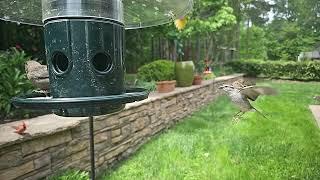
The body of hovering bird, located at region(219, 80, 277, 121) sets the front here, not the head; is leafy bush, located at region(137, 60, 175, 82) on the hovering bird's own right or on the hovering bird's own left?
on the hovering bird's own right

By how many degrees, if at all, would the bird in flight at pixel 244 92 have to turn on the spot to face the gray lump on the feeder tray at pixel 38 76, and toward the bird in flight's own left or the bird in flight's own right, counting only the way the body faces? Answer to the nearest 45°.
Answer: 0° — it already faces it

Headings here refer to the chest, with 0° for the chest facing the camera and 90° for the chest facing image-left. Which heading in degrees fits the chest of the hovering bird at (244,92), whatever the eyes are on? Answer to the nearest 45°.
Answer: approximately 90°

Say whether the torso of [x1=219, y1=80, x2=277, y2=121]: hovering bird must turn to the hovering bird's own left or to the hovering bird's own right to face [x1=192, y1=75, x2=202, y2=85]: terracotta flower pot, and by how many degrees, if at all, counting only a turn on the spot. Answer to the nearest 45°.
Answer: approximately 90° to the hovering bird's own right

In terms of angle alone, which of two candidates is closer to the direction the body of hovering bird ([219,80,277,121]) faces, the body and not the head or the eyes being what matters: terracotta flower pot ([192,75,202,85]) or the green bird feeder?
the green bird feeder
